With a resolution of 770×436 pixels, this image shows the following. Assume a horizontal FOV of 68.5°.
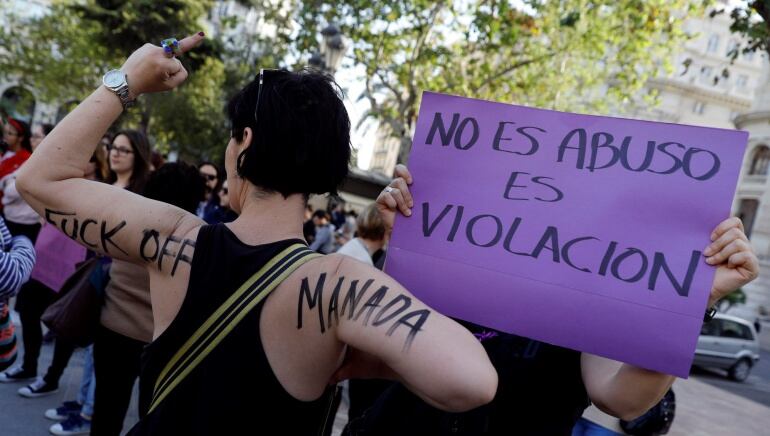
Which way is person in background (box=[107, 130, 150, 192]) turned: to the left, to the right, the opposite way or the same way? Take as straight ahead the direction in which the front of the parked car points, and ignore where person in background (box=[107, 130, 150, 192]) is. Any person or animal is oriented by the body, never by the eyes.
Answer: to the left

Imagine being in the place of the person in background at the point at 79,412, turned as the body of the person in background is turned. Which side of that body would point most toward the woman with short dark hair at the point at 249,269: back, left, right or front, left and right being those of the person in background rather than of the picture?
left

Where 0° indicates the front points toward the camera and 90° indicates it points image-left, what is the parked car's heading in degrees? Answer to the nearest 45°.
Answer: approximately 90°

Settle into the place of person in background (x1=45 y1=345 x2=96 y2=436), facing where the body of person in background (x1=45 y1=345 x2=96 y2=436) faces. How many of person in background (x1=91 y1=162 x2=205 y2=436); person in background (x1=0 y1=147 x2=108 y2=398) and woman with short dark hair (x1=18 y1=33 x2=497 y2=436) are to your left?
2

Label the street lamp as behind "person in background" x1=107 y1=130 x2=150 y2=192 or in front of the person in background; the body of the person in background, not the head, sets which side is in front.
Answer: behind

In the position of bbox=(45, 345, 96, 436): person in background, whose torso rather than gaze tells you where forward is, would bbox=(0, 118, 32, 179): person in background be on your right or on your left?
on your right

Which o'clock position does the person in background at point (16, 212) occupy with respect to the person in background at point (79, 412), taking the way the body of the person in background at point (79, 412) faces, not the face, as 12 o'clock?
the person in background at point (16, 212) is roughly at 2 o'clock from the person in background at point (79, 412).

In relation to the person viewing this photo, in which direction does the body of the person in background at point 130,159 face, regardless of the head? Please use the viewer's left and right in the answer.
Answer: facing the viewer and to the left of the viewer

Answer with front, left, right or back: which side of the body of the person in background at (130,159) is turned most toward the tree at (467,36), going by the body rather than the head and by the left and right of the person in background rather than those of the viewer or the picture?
back

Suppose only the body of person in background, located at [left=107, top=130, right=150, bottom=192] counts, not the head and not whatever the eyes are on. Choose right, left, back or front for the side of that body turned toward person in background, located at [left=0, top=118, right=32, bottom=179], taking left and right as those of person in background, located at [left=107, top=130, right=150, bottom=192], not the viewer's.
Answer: right
